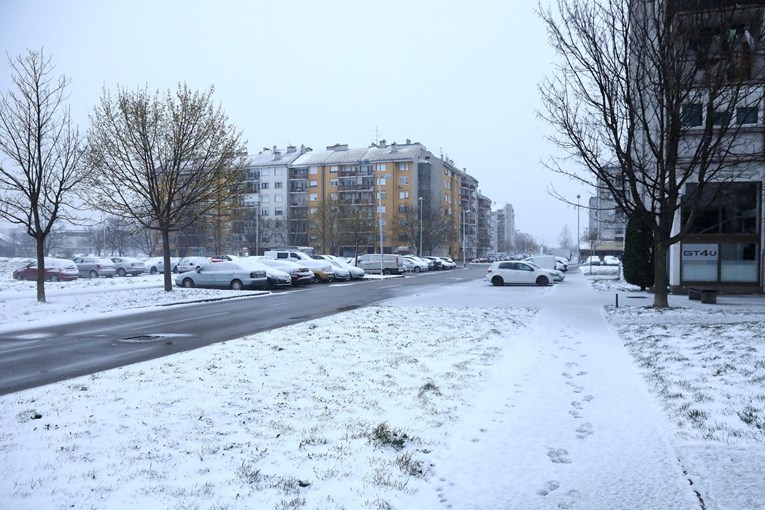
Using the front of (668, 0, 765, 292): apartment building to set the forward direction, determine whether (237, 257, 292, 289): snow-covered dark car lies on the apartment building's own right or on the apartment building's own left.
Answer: on the apartment building's own right

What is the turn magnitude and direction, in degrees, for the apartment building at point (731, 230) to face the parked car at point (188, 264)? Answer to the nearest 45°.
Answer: approximately 90° to its right

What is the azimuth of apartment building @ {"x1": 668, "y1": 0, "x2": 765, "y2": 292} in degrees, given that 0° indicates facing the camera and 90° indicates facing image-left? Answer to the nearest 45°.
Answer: approximately 0°
